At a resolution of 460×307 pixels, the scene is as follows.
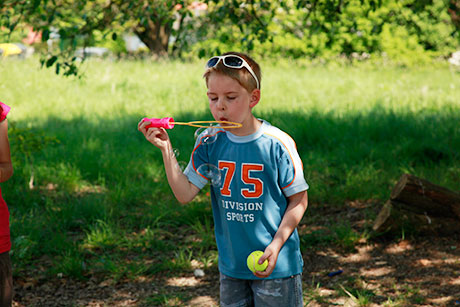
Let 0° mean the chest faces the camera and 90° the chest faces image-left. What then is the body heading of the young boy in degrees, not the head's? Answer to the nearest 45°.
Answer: approximately 45°

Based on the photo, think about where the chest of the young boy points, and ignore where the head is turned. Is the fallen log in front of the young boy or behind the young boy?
behind

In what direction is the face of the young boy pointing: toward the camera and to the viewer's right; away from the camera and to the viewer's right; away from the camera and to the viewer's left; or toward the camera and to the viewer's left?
toward the camera and to the viewer's left
